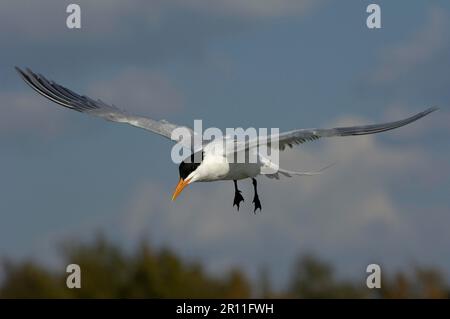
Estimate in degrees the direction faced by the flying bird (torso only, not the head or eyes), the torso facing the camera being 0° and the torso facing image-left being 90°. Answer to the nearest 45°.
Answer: approximately 45°
